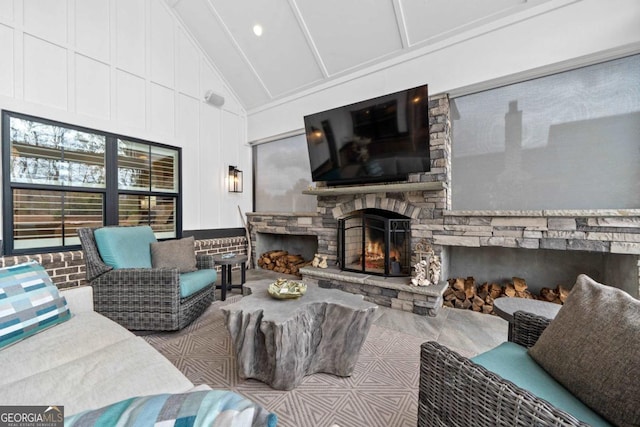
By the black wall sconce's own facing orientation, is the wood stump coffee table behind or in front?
in front

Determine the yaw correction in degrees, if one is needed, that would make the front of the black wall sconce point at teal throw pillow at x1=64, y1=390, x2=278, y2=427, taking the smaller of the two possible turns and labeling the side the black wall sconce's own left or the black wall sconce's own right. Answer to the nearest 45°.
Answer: approximately 45° to the black wall sconce's own right

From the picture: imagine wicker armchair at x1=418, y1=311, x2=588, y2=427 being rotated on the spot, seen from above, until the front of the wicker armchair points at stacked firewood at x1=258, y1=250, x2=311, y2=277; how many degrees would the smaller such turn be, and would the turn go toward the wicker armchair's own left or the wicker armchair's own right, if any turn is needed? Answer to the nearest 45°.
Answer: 0° — it already faces it

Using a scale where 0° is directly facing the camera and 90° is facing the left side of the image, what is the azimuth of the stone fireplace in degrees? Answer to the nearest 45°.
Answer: approximately 45°

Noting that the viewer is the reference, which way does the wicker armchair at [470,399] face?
facing away from the viewer and to the left of the viewer

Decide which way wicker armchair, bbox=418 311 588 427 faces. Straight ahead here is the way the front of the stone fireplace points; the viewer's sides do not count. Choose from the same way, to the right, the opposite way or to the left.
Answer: to the right

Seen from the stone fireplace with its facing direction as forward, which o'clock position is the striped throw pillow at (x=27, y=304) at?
The striped throw pillow is roughly at 12 o'clock from the stone fireplace.

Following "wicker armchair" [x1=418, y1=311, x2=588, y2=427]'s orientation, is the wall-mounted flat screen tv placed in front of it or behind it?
in front

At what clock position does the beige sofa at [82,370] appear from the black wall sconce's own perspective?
The beige sofa is roughly at 2 o'clock from the black wall sconce.

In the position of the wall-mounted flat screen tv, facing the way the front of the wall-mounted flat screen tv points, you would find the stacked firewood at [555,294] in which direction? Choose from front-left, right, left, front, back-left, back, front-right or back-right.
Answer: back-left

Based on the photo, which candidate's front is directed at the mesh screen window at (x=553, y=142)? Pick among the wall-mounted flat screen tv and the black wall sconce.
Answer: the black wall sconce
